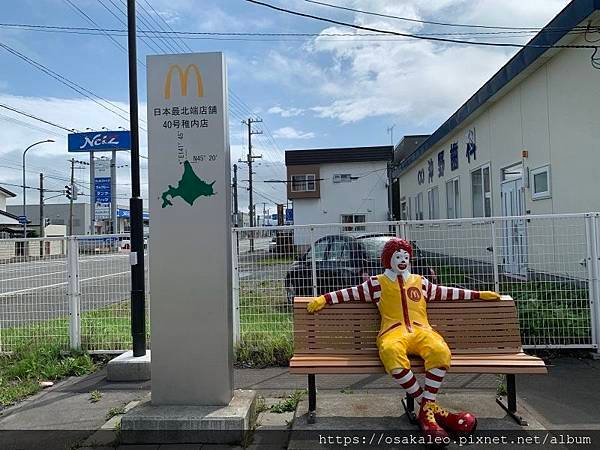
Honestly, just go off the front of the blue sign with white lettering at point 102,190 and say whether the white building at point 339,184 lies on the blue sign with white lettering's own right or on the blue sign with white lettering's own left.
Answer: on the blue sign with white lettering's own left

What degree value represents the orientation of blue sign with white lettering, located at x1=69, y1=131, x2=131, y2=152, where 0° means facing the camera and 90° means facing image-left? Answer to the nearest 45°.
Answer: approximately 0°

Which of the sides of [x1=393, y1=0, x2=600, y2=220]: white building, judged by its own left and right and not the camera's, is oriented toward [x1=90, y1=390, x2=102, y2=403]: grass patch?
front

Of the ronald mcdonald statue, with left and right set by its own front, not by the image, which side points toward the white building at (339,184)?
back

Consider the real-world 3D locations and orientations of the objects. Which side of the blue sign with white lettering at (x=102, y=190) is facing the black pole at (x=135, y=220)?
front

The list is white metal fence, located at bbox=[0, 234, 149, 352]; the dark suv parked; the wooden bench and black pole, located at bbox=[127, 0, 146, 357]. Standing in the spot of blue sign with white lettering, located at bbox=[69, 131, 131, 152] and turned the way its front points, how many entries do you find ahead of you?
4

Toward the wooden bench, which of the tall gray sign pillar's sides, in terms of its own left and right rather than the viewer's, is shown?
left

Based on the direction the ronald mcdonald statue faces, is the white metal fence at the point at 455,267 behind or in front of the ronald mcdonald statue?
behind

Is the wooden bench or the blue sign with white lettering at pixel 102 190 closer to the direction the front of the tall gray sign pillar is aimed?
the wooden bench

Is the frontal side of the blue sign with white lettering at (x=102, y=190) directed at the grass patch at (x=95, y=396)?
yes

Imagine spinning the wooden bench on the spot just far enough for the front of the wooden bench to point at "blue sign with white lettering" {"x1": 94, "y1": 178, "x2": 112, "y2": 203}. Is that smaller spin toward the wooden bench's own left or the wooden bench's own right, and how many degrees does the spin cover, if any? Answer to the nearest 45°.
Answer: approximately 135° to the wooden bench's own right

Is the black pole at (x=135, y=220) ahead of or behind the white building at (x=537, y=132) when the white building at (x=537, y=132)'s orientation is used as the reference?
ahead

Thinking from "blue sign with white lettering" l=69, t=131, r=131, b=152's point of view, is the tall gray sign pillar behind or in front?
in front

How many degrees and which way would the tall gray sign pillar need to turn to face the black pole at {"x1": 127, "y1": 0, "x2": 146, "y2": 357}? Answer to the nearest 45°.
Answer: approximately 180°

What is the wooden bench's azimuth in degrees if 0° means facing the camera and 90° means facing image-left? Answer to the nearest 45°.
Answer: approximately 0°

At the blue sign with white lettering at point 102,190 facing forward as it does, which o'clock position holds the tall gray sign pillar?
The tall gray sign pillar is roughly at 12 o'clock from the blue sign with white lettering.

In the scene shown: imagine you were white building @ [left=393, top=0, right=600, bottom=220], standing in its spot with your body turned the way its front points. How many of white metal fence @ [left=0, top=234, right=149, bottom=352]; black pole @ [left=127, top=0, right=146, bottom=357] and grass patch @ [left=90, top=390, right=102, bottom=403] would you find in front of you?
3
